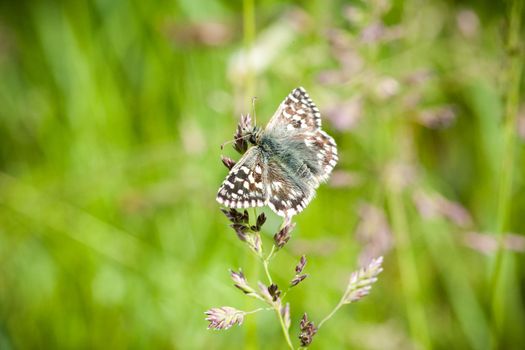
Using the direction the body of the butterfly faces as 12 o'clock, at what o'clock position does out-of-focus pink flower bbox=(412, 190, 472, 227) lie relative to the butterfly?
The out-of-focus pink flower is roughly at 3 o'clock from the butterfly.

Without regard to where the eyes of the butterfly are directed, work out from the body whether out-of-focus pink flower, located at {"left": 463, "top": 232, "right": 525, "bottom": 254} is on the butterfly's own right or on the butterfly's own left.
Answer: on the butterfly's own right

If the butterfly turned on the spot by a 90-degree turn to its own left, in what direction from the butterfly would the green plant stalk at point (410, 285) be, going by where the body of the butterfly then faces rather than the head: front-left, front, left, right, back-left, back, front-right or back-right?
back

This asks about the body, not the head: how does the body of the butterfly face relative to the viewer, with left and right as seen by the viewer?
facing away from the viewer and to the left of the viewer
